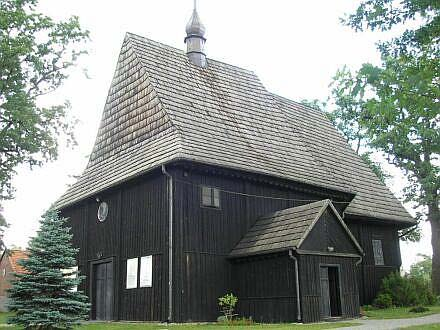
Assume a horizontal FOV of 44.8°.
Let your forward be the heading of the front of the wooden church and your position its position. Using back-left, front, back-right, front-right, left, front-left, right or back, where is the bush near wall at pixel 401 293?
back

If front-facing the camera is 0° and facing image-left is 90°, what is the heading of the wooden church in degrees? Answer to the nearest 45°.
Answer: approximately 45°

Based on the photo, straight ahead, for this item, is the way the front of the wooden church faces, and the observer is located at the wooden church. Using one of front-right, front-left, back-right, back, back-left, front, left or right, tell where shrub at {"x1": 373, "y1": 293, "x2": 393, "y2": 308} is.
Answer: back

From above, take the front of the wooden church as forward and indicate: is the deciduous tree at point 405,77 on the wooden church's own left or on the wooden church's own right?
on the wooden church's own left

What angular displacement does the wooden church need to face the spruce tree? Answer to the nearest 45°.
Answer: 0° — it already faces it

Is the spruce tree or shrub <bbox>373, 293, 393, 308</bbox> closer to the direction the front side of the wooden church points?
the spruce tree
